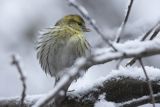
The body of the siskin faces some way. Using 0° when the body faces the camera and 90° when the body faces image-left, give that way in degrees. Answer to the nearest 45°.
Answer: approximately 315°
